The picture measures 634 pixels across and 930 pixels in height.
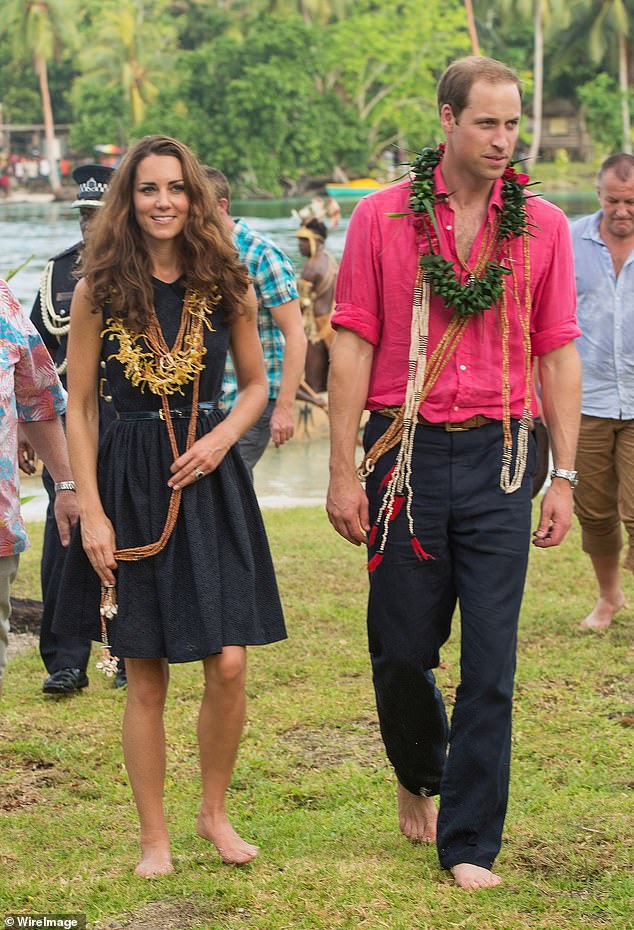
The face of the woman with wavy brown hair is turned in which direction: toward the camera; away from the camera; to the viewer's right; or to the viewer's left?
toward the camera

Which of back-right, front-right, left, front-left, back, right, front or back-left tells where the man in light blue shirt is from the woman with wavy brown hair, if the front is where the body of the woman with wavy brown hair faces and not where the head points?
back-left

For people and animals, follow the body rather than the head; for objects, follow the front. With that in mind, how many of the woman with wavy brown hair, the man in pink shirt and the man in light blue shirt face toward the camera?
3

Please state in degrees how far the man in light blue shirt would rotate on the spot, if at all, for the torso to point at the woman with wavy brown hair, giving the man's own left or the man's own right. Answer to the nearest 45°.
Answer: approximately 45° to the man's own right

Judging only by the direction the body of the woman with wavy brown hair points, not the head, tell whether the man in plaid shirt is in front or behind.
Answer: behind

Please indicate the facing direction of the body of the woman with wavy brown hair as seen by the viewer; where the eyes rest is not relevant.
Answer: toward the camera

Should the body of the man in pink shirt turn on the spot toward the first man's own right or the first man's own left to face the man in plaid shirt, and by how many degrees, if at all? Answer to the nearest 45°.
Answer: approximately 180°

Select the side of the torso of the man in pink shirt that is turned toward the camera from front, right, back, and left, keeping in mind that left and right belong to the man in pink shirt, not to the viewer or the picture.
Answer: front

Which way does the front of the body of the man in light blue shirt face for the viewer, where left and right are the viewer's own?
facing the viewer

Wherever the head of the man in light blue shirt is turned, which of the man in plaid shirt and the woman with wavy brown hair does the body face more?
the woman with wavy brown hair

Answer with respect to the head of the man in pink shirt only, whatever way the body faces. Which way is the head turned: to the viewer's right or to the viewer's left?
to the viewer's right
